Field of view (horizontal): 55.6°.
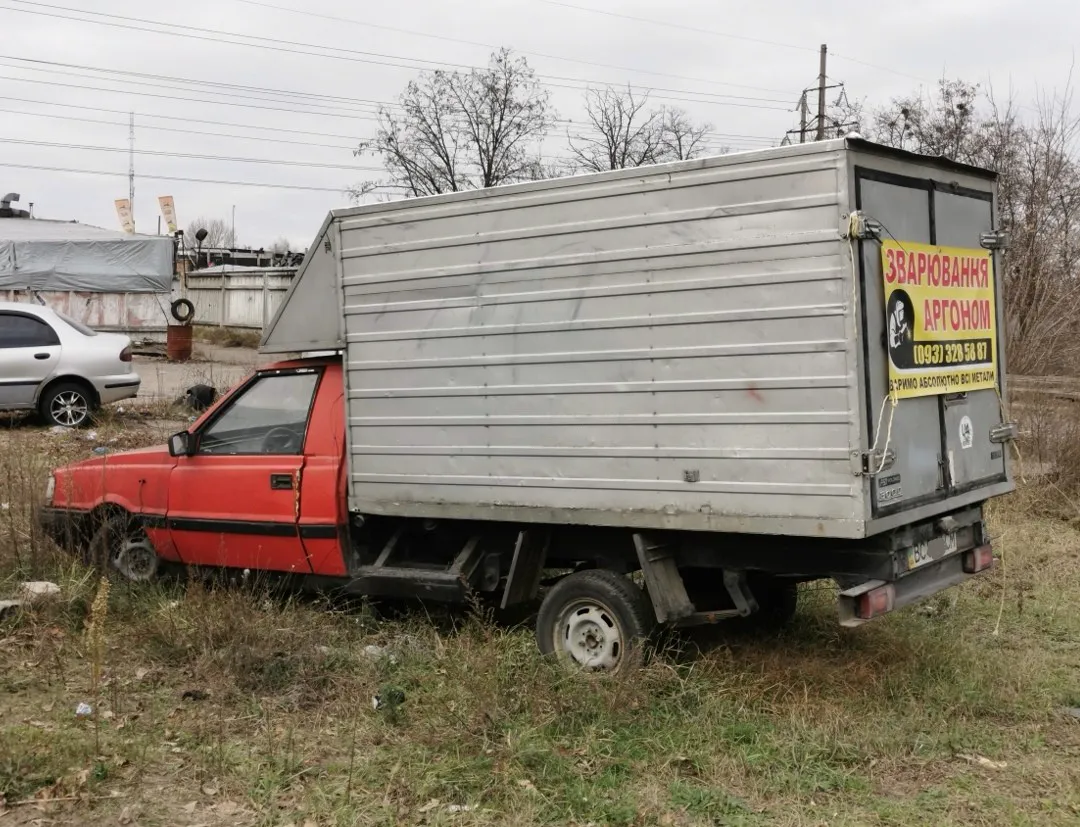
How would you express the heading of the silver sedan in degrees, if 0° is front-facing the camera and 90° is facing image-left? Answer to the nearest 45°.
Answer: approximately 90°

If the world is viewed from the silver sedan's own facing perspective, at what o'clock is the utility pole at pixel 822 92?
The utility pole is roughly at 5 o'clock from the silver sedan.

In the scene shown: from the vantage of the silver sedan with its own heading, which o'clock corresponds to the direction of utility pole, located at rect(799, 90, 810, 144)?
The utility pole is roughly at 5 o'clock from the silver sedan.

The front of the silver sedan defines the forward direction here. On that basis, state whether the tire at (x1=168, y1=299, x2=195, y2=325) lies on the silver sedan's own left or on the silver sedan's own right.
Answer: on the silver sedan's own right

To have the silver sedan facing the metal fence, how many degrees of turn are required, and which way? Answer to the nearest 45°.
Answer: approximately 90° to its right
